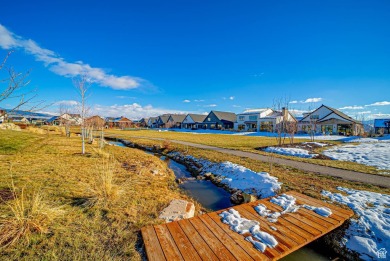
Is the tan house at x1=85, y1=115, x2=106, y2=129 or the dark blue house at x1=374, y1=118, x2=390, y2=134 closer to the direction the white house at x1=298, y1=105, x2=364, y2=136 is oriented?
the tan house

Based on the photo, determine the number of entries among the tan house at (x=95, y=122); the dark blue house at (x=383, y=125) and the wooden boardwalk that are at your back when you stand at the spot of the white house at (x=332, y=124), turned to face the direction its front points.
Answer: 1

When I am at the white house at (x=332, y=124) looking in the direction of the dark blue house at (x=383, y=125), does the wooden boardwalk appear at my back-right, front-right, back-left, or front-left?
back-right

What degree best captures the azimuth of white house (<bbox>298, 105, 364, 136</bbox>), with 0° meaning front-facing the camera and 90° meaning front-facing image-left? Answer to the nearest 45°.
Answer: approximately 45°

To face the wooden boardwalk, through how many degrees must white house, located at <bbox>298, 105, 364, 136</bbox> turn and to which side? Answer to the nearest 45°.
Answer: approximately 45° to its left

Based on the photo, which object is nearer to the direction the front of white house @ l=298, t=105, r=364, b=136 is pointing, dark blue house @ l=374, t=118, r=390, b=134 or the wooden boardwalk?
the wooden boardwalk

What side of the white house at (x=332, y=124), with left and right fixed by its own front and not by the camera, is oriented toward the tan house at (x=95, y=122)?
right

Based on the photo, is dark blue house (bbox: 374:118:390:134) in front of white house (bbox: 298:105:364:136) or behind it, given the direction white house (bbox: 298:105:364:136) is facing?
behind
